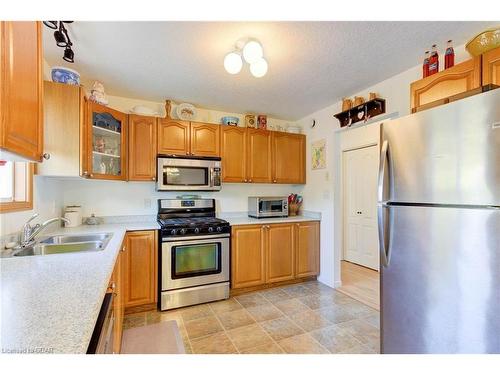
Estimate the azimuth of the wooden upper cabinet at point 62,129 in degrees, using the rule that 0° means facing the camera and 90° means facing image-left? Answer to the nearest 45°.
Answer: approximately 270°

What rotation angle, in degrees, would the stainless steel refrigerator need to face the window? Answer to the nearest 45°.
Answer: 0° — it already faces it

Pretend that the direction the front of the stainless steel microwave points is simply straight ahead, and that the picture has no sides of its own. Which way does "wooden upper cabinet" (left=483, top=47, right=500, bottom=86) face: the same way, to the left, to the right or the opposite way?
to the right

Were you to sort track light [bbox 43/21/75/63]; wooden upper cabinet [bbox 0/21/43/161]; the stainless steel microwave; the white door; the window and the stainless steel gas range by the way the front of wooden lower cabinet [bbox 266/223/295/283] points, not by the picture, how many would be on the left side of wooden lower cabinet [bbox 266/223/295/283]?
1

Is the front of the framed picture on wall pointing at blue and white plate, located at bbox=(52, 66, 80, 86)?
yes

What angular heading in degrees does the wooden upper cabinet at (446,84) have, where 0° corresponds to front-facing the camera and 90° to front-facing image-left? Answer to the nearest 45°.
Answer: approximately 45°

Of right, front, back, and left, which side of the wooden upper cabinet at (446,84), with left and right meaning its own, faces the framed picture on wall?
right

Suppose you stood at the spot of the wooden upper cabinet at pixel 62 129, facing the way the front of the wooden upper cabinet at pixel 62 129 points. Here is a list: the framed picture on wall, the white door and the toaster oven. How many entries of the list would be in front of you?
3

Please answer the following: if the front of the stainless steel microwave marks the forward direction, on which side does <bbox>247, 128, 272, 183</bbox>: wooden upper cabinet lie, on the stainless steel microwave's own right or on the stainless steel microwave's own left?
on the stainless steel microwave's own left

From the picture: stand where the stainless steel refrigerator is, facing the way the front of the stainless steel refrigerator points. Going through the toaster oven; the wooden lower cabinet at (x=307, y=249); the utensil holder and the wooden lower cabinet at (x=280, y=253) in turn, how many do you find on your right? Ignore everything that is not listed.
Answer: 4

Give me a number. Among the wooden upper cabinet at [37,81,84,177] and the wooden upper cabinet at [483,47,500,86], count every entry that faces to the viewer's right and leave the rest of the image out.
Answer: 1

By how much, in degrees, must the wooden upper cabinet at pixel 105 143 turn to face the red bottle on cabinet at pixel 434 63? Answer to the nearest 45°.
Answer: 0° — it already faces it

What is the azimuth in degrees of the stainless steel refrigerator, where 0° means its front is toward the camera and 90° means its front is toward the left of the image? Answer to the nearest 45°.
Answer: approximately 45°

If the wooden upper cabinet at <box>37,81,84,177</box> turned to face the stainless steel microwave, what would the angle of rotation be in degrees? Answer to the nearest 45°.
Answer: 0° — it already faces it

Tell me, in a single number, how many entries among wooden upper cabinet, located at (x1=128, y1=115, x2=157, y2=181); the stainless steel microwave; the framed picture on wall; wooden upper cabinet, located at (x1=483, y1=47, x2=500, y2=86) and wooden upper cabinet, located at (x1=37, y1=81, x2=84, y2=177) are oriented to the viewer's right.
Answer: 1

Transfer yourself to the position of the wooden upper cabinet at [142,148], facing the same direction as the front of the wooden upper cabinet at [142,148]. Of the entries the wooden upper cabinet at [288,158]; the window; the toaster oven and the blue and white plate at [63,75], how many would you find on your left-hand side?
2

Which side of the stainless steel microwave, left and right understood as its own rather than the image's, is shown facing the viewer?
front

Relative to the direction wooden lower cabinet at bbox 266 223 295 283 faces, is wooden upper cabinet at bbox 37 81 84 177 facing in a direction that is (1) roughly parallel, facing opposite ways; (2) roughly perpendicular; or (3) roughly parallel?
roughly perpendicular

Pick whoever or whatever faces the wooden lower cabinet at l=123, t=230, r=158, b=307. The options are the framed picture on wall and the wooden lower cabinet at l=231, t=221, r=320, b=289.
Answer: the framed picture on wall
